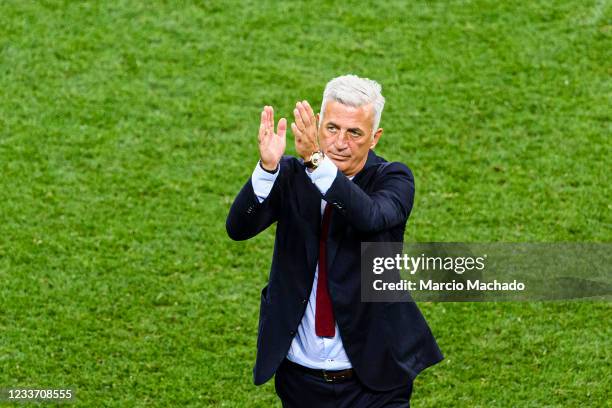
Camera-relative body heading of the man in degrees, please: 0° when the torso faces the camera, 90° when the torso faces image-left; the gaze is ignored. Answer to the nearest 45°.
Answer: approximately 45°
